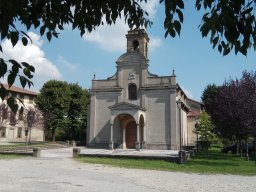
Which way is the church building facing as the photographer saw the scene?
facing the viewer

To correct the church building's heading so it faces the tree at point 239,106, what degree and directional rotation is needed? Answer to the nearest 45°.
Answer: approximately 45° to its left
